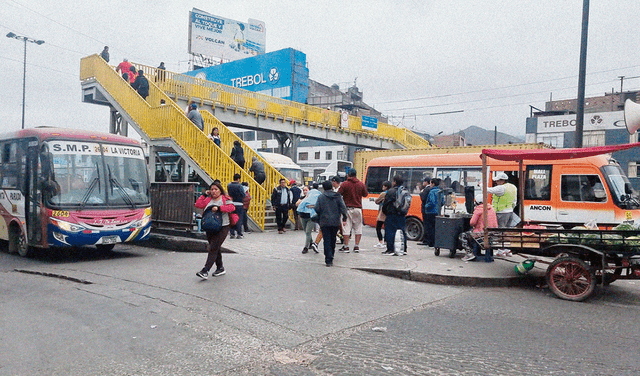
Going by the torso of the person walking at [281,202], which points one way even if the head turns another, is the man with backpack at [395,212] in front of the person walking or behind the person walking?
in front

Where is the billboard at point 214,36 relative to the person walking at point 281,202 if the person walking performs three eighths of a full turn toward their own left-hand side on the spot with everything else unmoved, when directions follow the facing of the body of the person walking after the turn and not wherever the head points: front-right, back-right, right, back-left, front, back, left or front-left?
front-left

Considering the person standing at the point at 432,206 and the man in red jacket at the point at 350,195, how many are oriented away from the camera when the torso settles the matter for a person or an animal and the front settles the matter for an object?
1
